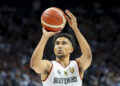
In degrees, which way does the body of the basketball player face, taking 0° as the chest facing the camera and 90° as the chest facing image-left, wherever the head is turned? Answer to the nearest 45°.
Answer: approximately 0°
